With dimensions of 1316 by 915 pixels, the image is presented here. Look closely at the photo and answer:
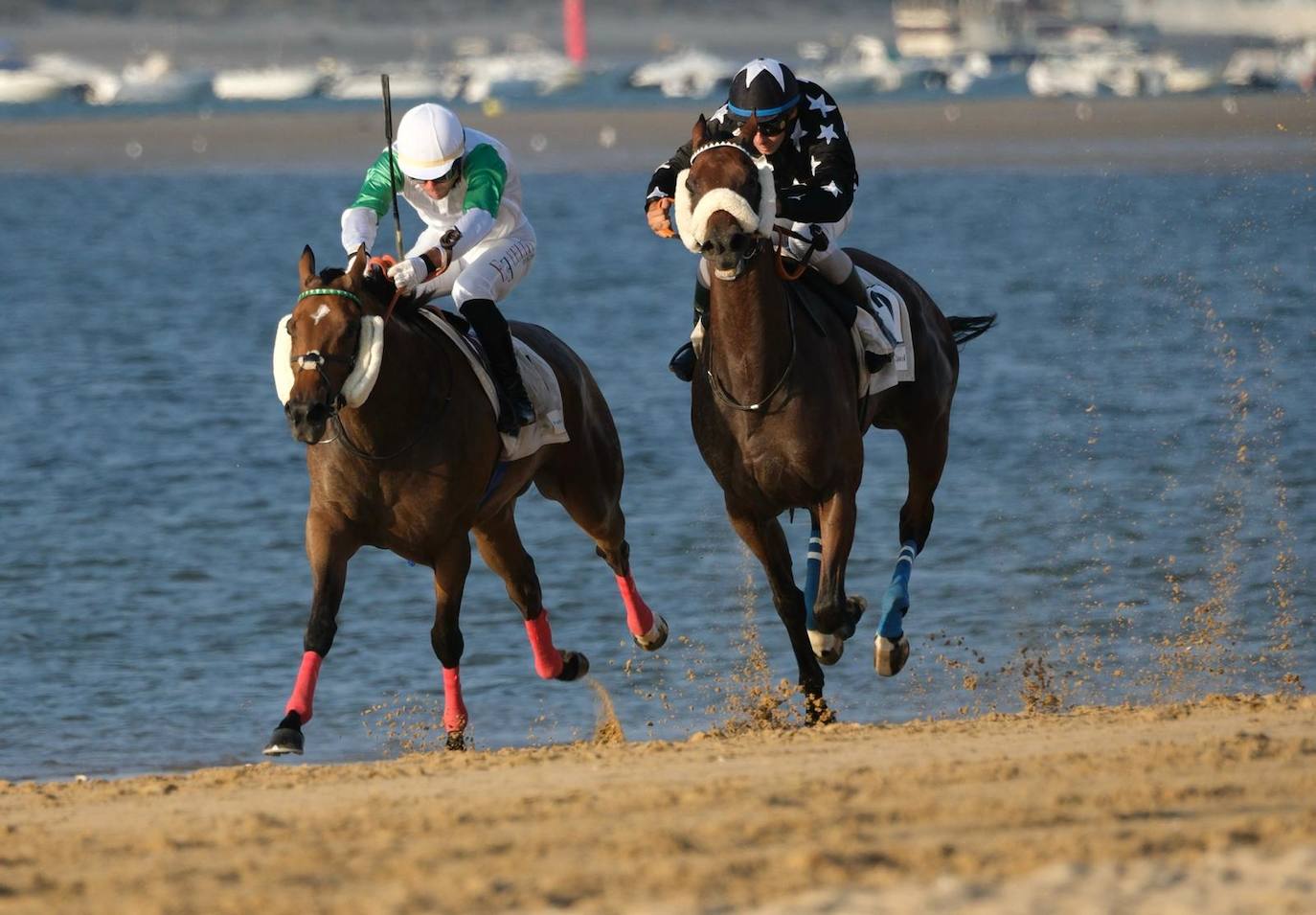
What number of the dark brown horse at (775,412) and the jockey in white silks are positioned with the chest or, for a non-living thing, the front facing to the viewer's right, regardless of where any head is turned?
0

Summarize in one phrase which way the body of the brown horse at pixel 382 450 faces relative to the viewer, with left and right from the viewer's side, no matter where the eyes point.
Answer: facing the viewer and to the left of the viewer

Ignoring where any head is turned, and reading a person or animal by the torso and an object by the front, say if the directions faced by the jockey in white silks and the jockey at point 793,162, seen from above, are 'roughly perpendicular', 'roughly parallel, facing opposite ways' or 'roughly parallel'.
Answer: roughly parallel

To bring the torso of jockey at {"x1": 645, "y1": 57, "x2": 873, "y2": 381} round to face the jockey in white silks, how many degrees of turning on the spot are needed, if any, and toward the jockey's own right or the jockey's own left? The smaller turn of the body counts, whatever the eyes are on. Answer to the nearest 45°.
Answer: approximately 45° to the jockey's own right

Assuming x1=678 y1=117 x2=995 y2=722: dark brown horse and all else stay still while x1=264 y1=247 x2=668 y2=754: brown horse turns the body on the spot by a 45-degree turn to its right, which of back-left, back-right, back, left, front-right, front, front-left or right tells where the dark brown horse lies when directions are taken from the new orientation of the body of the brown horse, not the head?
back
